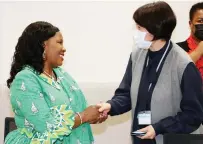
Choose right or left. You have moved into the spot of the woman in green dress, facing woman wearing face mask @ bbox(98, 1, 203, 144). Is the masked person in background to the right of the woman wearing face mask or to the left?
left

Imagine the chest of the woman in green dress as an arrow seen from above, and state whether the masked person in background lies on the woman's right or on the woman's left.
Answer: on the woman's left

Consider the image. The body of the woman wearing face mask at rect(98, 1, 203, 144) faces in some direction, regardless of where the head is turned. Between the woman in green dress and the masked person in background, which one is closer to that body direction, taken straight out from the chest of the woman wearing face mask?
the woman in green dress

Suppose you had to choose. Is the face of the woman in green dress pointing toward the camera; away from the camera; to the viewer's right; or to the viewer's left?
to the viewer's right

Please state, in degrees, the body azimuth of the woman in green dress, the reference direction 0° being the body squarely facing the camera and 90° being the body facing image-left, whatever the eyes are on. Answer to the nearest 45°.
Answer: approximately 315°

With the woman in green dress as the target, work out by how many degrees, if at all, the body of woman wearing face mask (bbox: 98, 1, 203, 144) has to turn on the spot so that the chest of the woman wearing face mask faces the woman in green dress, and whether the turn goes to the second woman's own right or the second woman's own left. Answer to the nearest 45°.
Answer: approximately 45° to the second woman's own right

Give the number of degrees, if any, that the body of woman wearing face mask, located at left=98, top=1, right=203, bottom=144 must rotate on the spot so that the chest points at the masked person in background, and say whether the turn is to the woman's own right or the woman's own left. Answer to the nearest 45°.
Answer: approximately 135° to the woman's own right

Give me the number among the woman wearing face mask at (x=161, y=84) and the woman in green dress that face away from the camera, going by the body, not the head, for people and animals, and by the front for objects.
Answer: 0

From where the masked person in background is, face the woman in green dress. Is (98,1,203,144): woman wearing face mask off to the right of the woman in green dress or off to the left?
left

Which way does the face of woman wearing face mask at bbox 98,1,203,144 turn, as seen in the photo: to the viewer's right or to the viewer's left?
to the viewer's left

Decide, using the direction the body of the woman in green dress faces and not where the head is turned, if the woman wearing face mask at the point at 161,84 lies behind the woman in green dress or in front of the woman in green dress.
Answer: in front

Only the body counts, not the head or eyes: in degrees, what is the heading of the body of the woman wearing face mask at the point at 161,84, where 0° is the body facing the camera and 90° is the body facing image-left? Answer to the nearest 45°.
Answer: approximately 45°
